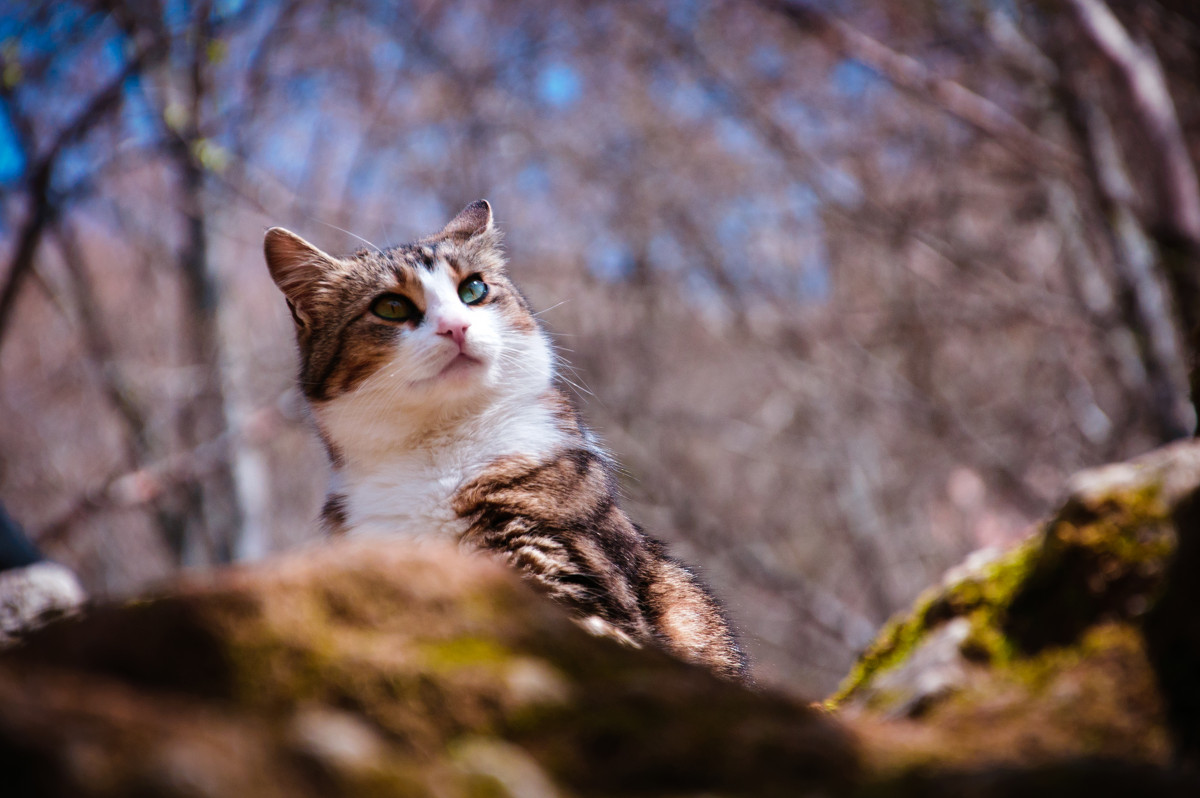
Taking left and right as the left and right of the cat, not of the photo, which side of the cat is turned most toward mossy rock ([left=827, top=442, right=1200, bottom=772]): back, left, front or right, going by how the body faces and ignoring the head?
left

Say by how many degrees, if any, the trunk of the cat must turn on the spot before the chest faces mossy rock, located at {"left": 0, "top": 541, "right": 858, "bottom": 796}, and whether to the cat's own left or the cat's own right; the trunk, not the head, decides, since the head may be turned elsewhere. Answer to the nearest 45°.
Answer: approximately 45° to the cat's own left

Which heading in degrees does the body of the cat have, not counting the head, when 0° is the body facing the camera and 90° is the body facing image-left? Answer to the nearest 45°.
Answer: approximately 45°
